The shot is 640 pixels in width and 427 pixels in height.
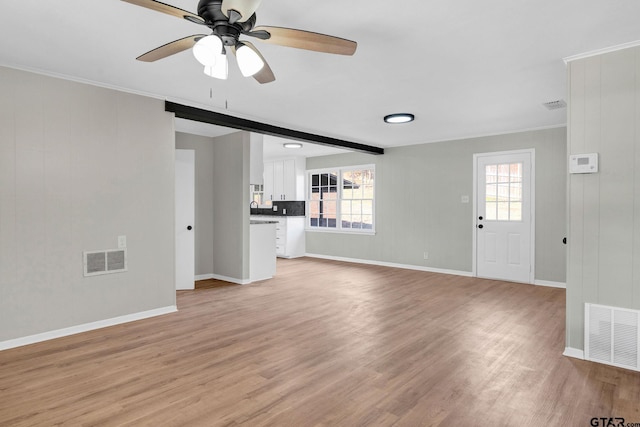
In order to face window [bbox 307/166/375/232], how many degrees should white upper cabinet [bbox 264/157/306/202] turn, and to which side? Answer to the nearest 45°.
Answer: approximately 90° to its left

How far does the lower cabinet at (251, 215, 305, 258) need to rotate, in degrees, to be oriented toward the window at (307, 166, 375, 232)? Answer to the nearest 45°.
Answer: approximately 135° to its left

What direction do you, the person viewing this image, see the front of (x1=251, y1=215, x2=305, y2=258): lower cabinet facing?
facing the viewer and to the left of the viewer

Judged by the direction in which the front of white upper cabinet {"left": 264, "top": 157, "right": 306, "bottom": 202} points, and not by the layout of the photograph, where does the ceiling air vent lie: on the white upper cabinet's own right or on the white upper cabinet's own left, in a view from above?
on the white upper cabinet's own left

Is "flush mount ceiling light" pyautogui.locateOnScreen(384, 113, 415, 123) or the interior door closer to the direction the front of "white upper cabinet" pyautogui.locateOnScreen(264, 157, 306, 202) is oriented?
the interior door

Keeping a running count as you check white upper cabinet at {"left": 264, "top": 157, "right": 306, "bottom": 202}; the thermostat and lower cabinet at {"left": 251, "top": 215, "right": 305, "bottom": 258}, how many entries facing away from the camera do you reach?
0
